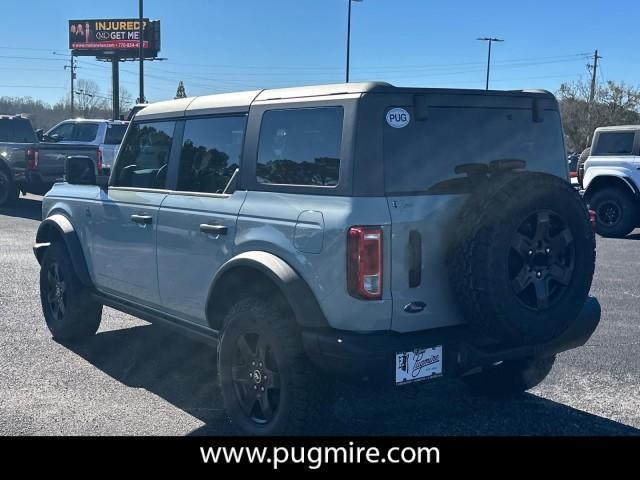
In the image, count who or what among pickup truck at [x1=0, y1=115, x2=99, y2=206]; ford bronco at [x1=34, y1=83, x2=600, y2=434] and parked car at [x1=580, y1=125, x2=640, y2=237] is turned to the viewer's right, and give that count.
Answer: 1

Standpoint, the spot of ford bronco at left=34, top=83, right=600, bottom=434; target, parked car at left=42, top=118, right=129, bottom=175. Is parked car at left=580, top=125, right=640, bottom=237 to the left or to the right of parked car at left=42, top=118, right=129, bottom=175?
right

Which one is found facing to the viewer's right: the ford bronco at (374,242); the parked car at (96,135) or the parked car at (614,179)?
the parked car at (614,179)

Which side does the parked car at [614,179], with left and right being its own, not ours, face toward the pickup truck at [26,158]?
back

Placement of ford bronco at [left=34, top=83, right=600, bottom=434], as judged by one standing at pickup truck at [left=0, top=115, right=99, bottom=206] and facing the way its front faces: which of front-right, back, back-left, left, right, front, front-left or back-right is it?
back-left

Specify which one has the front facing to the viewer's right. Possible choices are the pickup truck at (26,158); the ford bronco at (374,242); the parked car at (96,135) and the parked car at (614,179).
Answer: the parked car at (614,179)

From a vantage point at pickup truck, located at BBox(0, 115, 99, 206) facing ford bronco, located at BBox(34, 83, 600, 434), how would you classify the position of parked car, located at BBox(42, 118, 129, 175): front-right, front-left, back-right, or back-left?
back-left

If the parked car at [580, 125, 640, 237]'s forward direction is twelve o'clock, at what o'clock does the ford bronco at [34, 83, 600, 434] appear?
The ford bronco is roughly at 3 o'clock from the parked car.

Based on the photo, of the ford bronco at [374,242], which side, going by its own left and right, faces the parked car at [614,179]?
right

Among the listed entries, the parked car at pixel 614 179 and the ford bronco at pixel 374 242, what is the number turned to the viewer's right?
1

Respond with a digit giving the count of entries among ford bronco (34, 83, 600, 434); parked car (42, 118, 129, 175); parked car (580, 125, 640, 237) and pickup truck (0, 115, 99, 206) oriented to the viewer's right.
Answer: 1

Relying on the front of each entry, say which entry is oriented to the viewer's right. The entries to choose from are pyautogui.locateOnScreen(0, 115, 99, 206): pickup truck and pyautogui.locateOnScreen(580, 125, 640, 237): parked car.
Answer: the parked car

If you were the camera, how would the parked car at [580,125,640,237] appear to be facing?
facing to the right of the viewer

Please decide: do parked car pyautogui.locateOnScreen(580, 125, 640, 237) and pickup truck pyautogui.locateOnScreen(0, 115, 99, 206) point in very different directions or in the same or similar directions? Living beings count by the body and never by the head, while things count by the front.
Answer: very different directions
